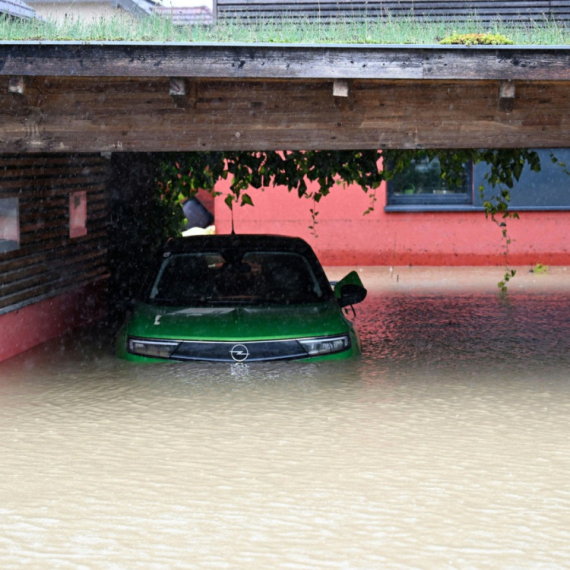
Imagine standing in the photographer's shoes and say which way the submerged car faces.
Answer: facing the viewer

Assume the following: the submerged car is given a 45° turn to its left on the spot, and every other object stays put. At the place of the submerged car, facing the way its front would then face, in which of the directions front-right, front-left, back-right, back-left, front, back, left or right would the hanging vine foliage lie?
back-left

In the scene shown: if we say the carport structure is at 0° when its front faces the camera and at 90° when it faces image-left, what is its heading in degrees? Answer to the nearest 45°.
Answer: approximately 0°

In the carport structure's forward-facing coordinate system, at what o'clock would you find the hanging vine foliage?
The hanging vine foliage is roughly at 6 o'clock from the carport structure.
